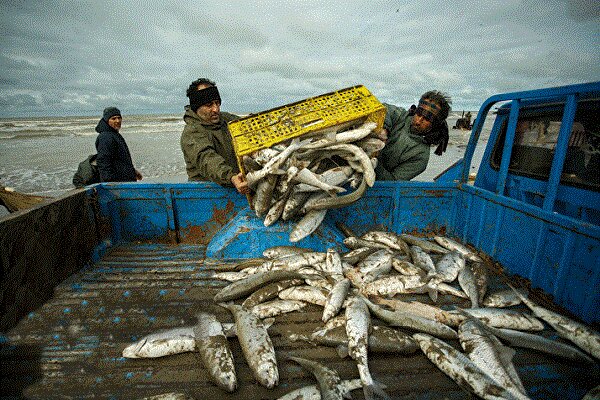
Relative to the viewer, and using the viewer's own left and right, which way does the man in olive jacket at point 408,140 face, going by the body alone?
facing the viewer and to the left of the viewer

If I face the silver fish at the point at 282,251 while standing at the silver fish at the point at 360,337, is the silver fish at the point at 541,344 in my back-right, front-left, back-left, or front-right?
back-right

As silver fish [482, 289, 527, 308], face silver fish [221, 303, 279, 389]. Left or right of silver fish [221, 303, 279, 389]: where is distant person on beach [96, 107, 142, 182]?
right

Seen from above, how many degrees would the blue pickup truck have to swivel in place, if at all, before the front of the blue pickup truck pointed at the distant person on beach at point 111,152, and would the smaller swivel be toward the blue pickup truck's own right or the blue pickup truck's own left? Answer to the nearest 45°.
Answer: approximately 135° to the blue pickup truck's own left

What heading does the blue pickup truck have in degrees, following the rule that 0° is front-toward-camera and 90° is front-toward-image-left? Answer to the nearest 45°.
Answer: approximately 270°

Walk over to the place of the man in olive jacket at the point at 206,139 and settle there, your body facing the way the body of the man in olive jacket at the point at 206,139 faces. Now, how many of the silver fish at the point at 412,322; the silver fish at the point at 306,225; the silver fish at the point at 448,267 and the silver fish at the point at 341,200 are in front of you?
4

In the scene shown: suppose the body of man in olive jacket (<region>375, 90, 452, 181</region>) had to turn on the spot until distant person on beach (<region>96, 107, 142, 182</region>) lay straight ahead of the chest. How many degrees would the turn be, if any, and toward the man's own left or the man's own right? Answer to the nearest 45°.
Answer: approximately 45° to the man's own right

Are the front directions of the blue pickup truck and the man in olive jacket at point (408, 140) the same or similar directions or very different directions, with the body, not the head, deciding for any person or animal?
very different directions

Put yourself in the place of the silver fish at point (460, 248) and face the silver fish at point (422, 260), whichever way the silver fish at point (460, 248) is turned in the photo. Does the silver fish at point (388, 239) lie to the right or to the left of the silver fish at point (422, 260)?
right

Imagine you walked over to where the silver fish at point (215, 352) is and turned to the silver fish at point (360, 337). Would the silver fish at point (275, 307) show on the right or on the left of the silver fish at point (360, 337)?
left

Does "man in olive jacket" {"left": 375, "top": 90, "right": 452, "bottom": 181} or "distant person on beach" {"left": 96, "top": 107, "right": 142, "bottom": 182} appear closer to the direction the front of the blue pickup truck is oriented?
the man in olive jacket

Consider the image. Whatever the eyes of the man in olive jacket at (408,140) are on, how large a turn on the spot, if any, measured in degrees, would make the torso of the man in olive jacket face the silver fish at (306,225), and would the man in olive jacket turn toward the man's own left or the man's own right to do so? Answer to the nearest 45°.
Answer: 0° — they already face it

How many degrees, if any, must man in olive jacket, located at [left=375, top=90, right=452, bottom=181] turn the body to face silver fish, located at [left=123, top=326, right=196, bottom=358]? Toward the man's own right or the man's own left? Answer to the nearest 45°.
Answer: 0° — they already face it

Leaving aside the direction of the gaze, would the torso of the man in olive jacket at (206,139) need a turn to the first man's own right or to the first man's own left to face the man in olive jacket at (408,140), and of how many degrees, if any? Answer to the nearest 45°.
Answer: approximately 45° to the first man's own left

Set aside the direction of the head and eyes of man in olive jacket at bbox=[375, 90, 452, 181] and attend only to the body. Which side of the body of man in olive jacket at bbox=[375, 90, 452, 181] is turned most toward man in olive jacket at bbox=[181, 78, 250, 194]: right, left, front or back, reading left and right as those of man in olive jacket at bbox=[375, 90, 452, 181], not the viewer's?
front

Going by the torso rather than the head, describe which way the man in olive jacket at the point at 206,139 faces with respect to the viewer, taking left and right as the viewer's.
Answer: facing the viewer and to the right of the viewer
